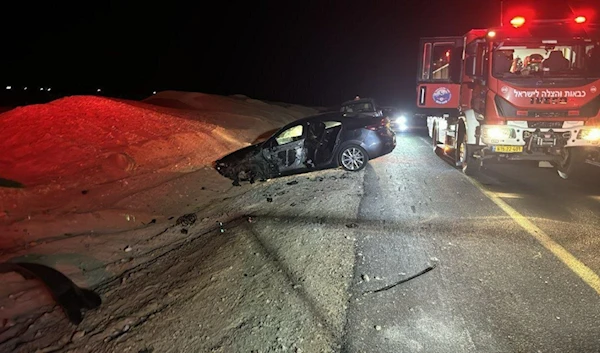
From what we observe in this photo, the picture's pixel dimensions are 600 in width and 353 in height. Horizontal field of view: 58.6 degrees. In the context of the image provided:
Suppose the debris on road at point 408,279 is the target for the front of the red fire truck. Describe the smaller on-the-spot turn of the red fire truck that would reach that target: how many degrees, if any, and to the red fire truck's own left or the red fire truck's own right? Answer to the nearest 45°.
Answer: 0° — it already faces it

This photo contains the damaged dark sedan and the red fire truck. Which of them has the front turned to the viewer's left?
the damaged dark sedan

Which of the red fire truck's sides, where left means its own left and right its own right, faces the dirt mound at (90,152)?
right

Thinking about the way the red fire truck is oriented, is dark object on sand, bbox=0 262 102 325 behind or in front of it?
in front

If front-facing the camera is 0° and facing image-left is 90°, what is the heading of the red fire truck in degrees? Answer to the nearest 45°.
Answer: approximately 0°

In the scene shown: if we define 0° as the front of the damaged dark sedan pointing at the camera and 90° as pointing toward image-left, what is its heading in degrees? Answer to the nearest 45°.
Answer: approximately 90°

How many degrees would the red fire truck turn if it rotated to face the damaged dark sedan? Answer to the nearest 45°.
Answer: approximately 90° to its right

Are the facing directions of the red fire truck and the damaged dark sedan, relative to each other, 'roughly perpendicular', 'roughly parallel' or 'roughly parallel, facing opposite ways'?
roughly perpendicular

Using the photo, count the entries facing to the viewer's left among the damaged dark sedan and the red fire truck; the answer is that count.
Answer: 1

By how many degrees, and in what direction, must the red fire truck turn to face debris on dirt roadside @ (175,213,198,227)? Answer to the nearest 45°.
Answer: approximately 45° to its right

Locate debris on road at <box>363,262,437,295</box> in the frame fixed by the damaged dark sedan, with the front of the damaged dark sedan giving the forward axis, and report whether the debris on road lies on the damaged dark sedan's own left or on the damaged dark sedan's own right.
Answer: on the damaged dark sedan's own left

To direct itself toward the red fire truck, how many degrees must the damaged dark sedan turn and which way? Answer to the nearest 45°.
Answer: approximately 180°

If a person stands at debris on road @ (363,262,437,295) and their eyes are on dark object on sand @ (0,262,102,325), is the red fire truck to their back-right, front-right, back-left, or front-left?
back-right
